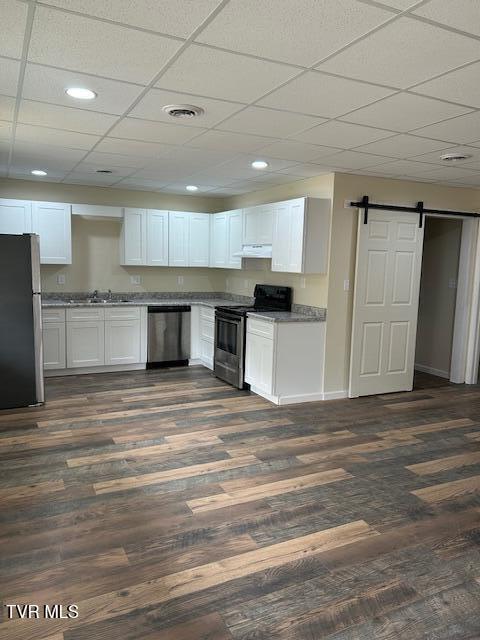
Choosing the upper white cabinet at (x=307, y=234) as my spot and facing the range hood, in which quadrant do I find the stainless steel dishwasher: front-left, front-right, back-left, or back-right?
front-left

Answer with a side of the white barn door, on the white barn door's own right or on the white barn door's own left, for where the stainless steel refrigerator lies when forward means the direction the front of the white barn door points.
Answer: on the white barn door's own right

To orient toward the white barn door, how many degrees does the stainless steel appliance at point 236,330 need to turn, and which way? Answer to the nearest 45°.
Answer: approximately 135° to its left

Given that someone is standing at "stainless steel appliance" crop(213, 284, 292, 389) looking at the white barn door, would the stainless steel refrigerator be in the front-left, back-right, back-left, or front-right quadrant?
back-right

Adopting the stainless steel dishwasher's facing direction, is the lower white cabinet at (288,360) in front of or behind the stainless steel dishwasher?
in front

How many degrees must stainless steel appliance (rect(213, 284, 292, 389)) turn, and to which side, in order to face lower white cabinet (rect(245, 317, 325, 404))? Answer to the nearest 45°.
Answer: approximately 90° to its left

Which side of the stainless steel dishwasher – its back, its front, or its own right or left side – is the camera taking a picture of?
front

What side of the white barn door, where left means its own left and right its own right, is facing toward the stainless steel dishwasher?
right

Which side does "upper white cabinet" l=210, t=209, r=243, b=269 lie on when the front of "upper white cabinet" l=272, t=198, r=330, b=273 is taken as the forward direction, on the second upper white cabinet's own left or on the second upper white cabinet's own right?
on the second upper white cabinet's own right

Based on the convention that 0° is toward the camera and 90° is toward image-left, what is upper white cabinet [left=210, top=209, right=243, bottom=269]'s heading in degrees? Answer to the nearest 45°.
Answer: approximately 45°

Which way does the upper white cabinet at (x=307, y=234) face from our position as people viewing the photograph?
facing the viewer and to the left of the viewer
